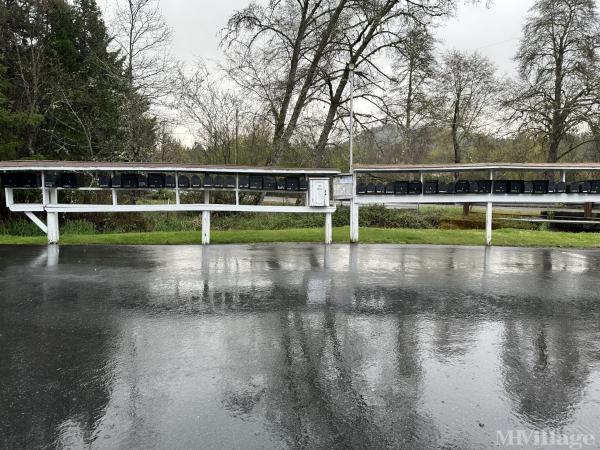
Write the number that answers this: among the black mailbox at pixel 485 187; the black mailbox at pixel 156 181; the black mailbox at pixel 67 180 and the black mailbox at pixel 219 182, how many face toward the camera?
4

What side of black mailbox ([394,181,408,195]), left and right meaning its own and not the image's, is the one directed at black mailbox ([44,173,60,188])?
right

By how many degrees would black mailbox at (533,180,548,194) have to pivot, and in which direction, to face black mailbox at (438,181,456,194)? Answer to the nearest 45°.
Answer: approximately 45° to its right

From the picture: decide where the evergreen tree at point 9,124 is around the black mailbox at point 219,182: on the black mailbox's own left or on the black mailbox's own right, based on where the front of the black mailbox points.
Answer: on the black mailbox's own right

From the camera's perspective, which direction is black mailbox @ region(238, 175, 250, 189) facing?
toward the camera

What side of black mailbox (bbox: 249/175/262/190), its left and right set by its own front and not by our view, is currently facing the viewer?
front

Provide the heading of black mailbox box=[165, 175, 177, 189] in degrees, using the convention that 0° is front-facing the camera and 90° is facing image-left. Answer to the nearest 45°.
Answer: approximately 0°

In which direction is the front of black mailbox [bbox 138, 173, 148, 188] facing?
toward the camera

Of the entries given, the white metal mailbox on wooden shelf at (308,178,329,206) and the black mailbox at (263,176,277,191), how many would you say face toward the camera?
2

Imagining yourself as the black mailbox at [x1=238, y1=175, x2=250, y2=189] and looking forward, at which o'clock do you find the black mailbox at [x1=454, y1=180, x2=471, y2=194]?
the black mailbox at [x1=454, y1=180, x2=471, y2=194] is roughly at 9 o'clock from the black mailbox at [x1=238, y1=175, x2=250, y2=189].

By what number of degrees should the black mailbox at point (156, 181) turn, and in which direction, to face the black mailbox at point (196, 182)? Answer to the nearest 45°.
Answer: approximately 90° to its left

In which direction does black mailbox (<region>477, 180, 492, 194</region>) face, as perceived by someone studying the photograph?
facing the viewer

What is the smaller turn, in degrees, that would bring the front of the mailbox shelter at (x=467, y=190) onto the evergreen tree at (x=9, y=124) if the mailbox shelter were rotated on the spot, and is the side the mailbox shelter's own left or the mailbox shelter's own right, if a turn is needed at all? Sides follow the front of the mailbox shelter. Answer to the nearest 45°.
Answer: approximately 90° to the mailbox shelter's own right

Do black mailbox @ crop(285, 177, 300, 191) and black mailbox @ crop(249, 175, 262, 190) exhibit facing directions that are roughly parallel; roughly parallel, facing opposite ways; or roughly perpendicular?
roughly parallel

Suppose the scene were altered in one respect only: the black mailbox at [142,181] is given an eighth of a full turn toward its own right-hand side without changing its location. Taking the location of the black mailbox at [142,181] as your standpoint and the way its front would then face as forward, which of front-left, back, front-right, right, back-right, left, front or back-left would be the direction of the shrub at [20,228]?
right
